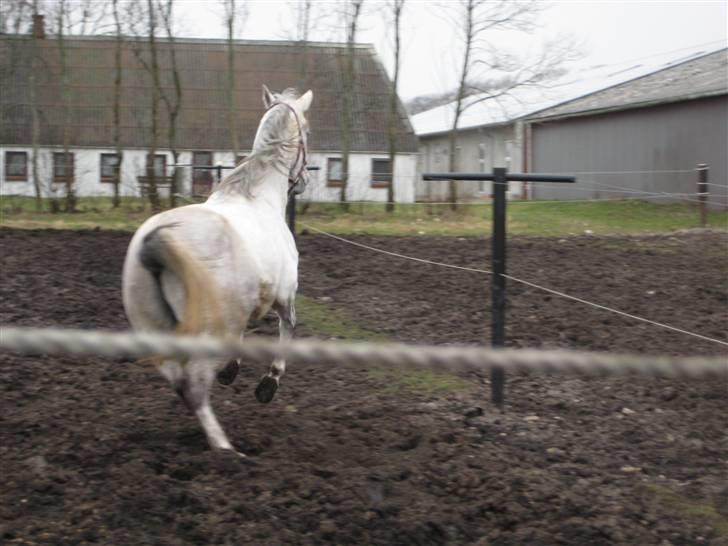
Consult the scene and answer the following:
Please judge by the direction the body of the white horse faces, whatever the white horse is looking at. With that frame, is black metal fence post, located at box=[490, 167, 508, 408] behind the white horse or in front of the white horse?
in front

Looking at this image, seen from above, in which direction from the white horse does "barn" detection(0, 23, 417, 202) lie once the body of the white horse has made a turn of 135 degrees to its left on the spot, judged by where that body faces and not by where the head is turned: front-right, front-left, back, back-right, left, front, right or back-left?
right

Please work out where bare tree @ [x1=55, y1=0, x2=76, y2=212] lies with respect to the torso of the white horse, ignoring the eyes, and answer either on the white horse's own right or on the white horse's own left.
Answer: on the white horse's own left

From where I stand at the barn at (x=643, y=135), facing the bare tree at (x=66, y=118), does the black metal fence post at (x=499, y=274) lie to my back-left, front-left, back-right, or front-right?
front-left

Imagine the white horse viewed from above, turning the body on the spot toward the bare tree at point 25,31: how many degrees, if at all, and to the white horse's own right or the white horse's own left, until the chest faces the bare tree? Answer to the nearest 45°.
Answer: approximately 45° to the white horse's own left

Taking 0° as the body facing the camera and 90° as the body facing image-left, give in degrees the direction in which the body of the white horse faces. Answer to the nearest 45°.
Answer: approximately 225°
